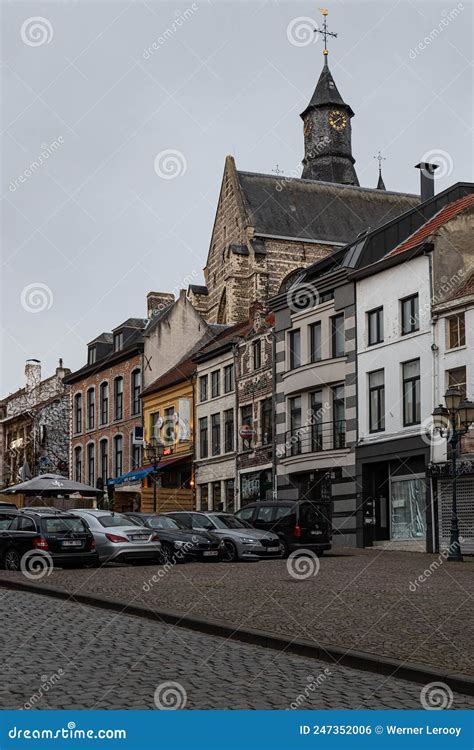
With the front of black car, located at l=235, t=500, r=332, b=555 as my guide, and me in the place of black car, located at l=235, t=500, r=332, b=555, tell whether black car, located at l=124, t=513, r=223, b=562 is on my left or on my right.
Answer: on my left

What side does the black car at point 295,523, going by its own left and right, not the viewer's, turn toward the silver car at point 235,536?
left

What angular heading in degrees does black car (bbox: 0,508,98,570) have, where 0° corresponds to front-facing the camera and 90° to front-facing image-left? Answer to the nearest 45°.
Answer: approximately 135°
